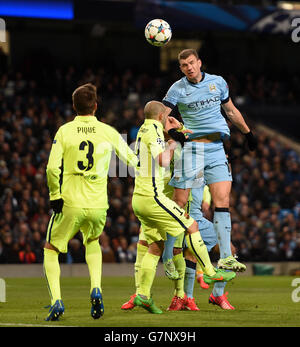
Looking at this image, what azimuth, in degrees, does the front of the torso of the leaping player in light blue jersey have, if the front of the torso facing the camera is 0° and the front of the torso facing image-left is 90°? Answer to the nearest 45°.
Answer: approximately 0°
